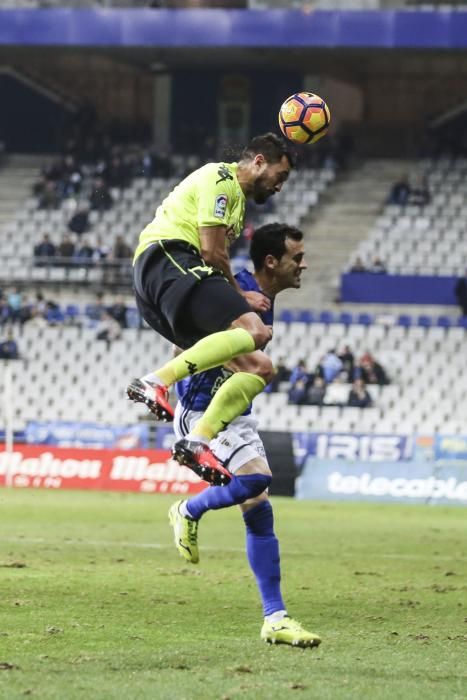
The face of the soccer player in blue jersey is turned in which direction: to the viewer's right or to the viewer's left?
to the viewer's right

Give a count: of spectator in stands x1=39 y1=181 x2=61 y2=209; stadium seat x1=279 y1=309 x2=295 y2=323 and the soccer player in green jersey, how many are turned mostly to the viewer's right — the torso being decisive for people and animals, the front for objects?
1

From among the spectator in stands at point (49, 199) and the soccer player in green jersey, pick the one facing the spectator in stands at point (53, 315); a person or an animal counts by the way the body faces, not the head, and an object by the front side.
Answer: the spectator in stands at point (49, 199)

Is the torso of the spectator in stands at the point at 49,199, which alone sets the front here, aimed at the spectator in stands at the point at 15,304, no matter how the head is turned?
yes

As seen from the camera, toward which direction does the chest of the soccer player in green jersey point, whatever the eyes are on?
to the viewer's right

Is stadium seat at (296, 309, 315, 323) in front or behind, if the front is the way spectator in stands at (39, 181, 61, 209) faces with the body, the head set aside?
in front

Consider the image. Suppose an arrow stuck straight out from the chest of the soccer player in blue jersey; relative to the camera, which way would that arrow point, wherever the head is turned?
to the viewer's right

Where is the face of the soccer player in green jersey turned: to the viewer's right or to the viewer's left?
to the viewer's right

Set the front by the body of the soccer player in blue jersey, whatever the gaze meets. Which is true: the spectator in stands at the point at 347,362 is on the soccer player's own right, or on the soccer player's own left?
on the soccer player's own left

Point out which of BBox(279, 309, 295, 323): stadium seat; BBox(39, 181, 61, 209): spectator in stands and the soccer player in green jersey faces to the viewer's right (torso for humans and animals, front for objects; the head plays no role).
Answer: the soccer player in green jersey

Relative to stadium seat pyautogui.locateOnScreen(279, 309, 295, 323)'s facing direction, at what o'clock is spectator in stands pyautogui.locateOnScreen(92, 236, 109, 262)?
The spectator in stands is roughly at 4 o'clock from the stadium seat.

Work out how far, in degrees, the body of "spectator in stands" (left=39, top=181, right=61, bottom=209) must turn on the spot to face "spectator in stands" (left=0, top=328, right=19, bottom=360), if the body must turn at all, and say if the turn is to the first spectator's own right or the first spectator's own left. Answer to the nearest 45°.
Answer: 0° — they already face them

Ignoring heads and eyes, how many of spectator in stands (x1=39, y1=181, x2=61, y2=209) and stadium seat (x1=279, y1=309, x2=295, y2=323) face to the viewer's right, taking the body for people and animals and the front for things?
0

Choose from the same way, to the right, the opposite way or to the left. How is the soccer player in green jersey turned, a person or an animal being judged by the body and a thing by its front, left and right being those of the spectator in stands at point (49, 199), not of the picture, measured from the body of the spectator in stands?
to the left
